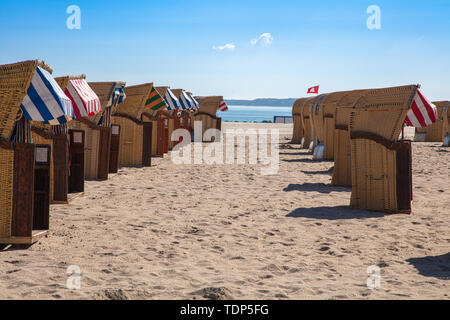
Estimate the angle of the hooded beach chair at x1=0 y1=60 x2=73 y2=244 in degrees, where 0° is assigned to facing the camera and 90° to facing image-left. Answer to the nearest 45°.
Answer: approximately 315°

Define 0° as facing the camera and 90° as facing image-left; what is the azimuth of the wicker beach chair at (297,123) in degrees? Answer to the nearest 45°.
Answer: approximately 270°

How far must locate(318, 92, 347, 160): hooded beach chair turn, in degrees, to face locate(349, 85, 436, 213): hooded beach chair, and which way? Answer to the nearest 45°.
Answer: approximately 90° to its right

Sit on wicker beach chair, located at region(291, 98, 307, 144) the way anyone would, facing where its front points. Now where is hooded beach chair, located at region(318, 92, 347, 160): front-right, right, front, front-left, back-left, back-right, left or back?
right

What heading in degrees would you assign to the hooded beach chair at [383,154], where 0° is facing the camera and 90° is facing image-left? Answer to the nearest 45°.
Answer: approximately 270°

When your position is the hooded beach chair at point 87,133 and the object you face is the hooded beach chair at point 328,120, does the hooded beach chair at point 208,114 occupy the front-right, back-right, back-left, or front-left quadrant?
front-left

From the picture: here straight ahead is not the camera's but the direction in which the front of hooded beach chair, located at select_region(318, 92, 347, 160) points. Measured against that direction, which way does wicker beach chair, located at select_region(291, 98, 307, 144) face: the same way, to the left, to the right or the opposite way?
the same way

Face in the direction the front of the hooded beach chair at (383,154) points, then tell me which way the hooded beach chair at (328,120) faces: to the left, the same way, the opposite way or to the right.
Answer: the same way

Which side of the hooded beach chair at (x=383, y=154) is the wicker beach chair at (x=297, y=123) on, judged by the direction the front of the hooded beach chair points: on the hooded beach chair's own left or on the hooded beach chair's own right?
on the hooded beach chair's own left

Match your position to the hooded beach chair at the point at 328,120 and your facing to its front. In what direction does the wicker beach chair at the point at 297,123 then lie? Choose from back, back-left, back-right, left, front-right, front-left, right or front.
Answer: left

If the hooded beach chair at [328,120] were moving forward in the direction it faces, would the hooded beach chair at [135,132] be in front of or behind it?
behind
